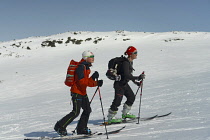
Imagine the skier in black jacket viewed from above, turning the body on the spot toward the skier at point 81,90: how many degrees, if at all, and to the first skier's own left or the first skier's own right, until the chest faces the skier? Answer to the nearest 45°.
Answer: approximately 135° to the first skier's own right

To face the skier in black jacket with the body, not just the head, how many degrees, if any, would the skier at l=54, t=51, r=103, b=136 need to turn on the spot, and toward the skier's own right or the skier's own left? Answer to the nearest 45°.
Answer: approximately 45° to the skier's own left

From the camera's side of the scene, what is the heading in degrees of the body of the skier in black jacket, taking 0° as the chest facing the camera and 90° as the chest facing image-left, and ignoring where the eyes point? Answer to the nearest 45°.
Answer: approximately 270°

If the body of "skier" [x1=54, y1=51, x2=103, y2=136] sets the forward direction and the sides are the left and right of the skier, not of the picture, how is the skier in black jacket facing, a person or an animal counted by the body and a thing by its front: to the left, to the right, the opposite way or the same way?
the same way

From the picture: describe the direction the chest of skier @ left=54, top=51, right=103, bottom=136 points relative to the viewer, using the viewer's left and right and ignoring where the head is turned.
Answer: facing to the right of the viewer

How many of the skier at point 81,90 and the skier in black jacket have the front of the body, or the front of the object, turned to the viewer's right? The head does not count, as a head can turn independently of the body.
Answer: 2
